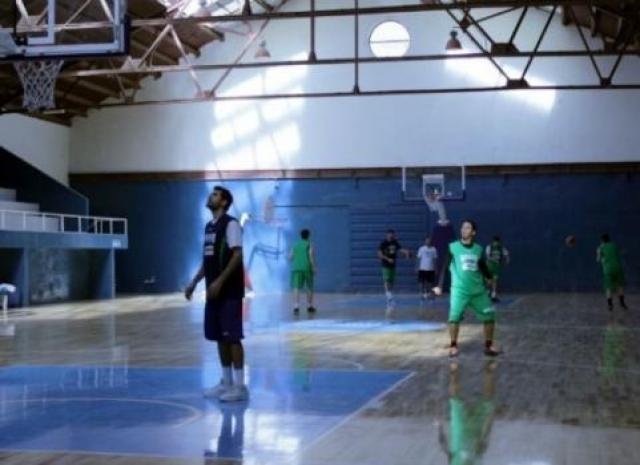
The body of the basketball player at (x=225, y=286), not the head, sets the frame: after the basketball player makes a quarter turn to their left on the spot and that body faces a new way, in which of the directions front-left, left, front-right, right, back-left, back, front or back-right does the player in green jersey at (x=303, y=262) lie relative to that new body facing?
back-left

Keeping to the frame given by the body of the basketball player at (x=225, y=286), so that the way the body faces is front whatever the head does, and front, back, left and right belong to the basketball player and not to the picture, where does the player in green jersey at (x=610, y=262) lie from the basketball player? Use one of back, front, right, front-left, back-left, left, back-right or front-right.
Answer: back

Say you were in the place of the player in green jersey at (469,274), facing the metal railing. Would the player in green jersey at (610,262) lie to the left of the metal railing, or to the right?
right

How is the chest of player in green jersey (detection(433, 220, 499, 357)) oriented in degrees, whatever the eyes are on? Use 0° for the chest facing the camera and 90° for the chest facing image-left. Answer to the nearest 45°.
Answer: approximately 0°

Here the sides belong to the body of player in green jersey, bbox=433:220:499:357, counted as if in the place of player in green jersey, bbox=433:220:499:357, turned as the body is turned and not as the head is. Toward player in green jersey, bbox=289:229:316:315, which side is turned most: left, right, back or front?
back

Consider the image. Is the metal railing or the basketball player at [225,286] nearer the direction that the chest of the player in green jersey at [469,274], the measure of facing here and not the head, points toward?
the basketball player

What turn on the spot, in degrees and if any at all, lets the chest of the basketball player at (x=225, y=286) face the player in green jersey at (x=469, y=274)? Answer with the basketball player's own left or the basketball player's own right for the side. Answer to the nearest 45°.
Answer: approximately 180°

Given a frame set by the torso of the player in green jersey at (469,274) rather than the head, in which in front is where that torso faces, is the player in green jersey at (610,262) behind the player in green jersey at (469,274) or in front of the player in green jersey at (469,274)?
behind

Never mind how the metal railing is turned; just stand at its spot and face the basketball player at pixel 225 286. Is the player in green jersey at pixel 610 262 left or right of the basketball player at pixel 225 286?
left
